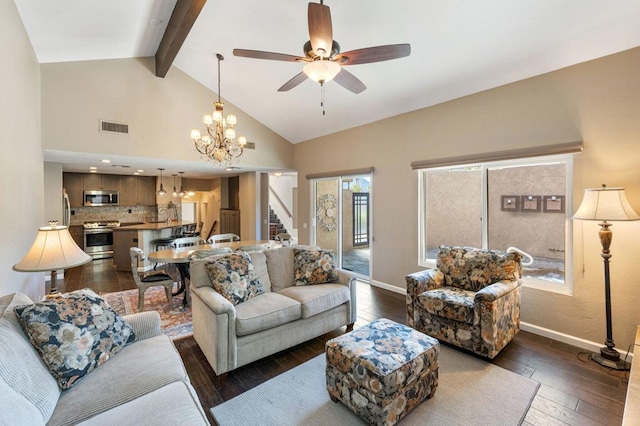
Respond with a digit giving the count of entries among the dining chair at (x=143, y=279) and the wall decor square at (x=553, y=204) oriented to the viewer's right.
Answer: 1

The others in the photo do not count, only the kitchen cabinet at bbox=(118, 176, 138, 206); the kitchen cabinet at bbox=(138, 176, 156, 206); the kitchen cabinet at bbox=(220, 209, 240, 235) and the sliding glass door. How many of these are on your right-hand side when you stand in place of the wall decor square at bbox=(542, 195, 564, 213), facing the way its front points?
4

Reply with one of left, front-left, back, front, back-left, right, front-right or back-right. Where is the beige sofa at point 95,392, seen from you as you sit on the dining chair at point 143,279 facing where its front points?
right

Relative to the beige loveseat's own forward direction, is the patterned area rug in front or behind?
behind

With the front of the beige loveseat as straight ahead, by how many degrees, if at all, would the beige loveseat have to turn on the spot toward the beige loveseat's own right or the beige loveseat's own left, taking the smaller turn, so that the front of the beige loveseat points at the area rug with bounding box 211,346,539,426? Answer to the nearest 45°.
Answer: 0° — it already faces it

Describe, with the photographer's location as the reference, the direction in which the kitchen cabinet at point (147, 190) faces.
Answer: facing the viewer

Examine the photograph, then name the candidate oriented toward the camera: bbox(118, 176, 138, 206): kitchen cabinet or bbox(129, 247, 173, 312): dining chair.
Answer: the kitchen cabinet

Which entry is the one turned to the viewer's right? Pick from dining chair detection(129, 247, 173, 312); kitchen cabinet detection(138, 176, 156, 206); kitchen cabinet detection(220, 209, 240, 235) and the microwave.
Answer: the dining chair

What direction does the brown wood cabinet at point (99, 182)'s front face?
toward the camera

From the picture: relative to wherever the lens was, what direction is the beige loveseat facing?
facing the viewer and to the right of the viewer

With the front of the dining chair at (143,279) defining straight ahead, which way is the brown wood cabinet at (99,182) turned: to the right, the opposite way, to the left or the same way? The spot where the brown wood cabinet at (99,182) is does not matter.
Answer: to the right

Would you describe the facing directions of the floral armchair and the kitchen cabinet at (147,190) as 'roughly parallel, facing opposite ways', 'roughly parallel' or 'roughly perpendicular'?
roughly perpendicular

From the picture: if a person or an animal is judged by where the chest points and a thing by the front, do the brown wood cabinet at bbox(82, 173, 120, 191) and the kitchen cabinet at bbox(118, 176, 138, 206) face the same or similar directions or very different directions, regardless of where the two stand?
same or similar directions

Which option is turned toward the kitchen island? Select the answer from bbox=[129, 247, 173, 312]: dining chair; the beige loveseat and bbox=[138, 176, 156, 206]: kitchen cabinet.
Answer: the kitchen cabinet

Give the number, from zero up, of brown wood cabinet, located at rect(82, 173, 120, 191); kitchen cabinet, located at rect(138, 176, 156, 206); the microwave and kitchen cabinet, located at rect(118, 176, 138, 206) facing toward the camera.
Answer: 4

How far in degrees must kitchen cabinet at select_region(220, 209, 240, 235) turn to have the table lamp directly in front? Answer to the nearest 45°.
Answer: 0° — it already faces it
